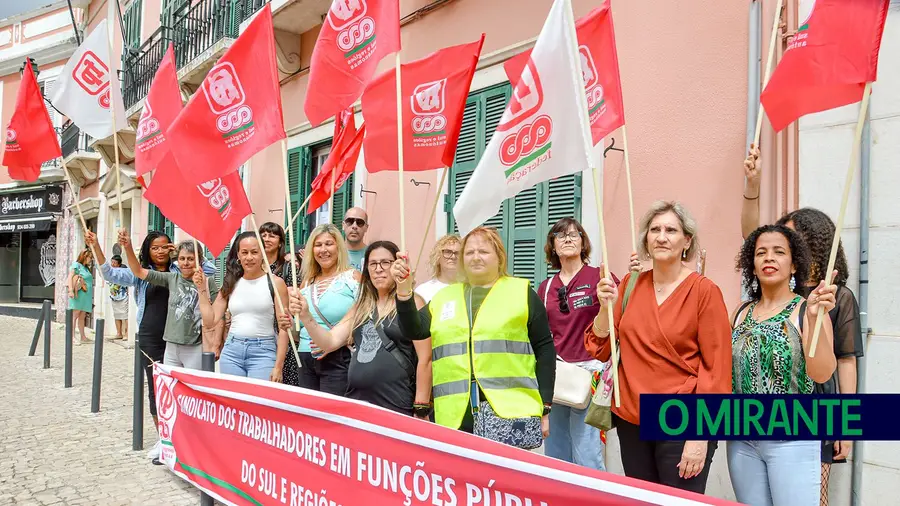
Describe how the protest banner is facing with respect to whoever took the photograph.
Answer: facing the viewer and to the left of the viewer

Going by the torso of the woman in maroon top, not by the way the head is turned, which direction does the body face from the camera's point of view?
toward the camera

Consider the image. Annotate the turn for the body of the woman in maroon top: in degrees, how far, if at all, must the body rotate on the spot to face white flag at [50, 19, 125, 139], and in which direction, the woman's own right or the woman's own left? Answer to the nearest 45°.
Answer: approximately 90° to the woman's own right

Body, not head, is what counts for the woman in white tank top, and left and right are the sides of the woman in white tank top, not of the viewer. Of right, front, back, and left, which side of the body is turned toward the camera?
front

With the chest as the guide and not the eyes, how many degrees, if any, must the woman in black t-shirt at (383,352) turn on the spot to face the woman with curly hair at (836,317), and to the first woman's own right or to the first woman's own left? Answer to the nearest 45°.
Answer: approximately 90° to the first woman's own left

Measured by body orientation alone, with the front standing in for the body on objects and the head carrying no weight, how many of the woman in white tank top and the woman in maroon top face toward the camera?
2

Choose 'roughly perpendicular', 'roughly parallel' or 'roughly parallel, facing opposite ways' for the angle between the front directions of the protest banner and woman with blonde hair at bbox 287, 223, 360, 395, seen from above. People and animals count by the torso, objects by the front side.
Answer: roughly parallel

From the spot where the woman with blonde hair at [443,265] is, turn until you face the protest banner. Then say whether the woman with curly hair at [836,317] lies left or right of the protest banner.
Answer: left

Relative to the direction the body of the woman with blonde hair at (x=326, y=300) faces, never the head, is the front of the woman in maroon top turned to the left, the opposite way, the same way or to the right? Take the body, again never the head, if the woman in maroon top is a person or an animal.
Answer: the same way

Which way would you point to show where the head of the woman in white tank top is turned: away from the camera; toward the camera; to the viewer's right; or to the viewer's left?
toward the camera

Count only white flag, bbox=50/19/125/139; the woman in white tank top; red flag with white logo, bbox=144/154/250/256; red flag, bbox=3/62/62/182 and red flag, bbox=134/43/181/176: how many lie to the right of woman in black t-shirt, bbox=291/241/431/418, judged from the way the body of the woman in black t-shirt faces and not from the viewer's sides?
5

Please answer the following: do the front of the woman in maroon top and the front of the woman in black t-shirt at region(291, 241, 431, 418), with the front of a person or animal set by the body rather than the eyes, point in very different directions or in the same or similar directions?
same or similar directions

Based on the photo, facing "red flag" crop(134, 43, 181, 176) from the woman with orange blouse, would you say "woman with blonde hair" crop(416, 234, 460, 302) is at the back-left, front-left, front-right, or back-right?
front-right

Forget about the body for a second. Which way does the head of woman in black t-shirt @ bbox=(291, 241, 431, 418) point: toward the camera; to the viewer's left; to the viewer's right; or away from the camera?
toward the camera

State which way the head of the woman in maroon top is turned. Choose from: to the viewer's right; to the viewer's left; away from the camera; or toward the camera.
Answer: toward the camera

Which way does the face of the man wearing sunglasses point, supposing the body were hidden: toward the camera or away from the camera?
toward the camera

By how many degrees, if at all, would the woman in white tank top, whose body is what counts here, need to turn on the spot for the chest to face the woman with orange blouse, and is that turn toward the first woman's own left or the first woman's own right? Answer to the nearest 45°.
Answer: approximately 45° to the first woman's own left
